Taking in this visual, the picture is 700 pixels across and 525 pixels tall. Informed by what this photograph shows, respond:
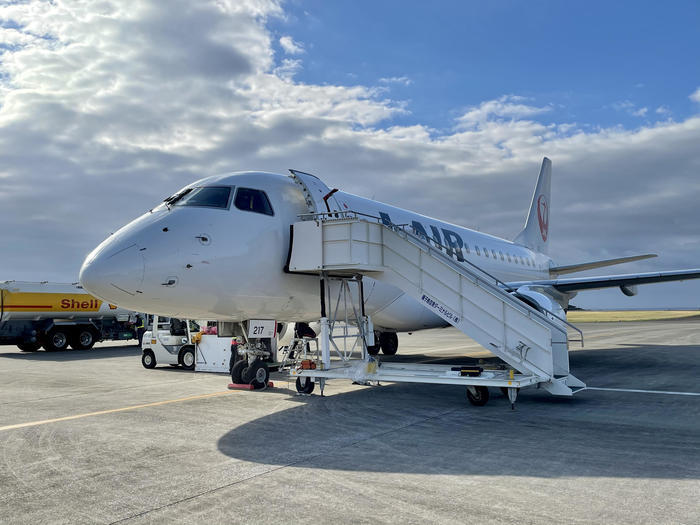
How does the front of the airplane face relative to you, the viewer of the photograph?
facing the viewer and to the left of the viewer

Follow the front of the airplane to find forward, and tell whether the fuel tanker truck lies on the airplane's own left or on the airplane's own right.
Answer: on the airplane's own right

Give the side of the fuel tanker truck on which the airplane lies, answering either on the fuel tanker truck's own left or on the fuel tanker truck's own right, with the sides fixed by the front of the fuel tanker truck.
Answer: on the fuel tanker truck's own left
